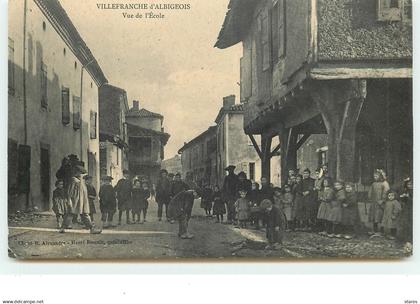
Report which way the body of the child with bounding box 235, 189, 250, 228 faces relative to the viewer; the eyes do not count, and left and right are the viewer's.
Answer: facing the viewer

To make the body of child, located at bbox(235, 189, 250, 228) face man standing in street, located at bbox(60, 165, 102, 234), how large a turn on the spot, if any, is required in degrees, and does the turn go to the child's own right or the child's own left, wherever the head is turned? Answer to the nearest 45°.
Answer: approximately 90° to the child's own right

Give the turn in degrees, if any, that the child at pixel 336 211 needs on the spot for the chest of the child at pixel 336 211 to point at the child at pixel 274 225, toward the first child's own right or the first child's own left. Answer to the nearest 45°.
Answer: approximately 45° to the first child's own right

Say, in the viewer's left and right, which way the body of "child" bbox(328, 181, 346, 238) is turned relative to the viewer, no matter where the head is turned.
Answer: facing the viewer and to the left of the viewer

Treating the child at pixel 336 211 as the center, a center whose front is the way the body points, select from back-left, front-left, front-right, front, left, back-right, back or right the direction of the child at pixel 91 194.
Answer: front-right

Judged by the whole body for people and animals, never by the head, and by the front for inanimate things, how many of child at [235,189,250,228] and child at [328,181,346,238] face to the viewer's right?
0
